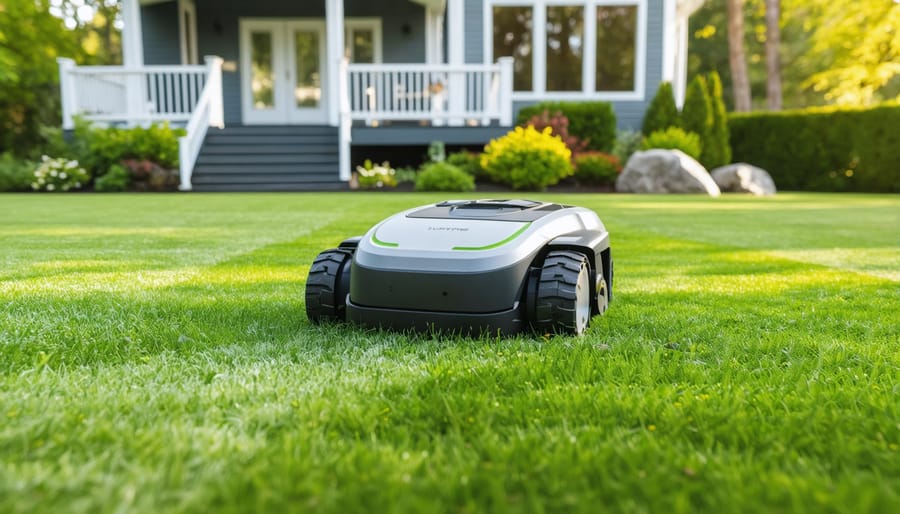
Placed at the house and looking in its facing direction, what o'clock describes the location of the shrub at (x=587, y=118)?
The shrub is roughly at 10 o'clock from the house.

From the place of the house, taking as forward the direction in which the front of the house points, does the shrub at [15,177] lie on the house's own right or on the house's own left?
on the house's own right

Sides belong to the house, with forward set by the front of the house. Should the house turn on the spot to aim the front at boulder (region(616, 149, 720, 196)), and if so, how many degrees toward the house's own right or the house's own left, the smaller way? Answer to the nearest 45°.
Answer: approximately 45° to the house's own left

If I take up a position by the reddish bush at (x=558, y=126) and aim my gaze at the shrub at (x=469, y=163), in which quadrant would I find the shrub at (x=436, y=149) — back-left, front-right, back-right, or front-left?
front-right

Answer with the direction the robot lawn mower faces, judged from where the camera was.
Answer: facing the viewer and to the left of the viewer

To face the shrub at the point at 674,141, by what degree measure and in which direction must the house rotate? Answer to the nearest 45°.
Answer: approximately 45° to its left

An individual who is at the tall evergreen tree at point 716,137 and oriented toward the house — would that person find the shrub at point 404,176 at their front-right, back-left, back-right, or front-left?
front-left

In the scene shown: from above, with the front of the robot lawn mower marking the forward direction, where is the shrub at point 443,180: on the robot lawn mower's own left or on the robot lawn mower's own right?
on the robot lawn mower's own right

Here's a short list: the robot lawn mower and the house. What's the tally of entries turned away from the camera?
0

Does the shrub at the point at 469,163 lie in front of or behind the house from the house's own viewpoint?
in front

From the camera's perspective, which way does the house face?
toward the camera

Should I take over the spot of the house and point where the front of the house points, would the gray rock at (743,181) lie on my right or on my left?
on my left

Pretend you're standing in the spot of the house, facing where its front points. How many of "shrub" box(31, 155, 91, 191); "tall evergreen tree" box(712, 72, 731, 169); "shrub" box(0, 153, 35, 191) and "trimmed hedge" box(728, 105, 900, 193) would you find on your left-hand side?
2

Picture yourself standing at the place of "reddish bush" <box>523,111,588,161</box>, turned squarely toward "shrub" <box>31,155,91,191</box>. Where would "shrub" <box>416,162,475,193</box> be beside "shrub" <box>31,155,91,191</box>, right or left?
left

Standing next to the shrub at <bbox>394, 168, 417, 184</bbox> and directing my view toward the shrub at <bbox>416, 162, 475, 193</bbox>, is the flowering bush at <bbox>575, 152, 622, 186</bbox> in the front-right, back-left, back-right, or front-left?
front-left

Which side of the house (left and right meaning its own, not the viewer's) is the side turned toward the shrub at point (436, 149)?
front
